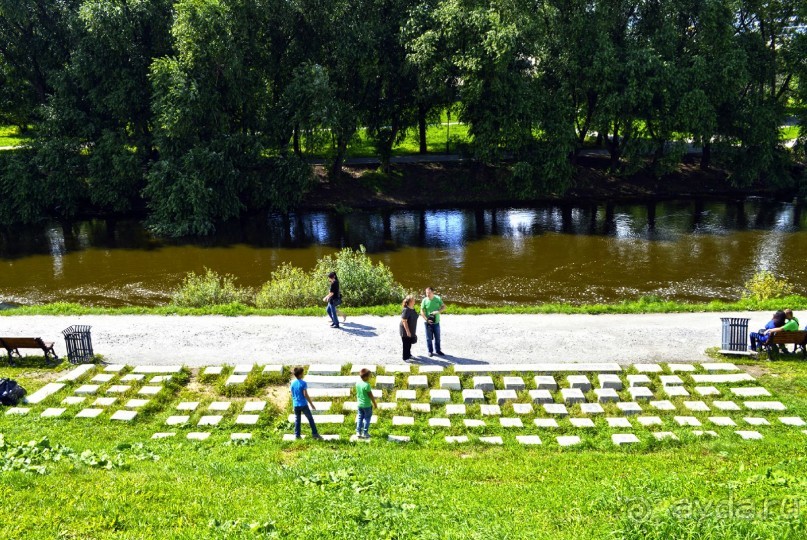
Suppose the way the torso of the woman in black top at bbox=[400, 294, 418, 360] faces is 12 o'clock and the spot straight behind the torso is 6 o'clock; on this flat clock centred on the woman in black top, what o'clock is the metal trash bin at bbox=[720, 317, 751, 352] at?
The metal trash bin is roughly at 12 o'clock from the woman in black top.

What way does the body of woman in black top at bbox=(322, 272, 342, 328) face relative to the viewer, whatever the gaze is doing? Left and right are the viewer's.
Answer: facing to the left of the viewer

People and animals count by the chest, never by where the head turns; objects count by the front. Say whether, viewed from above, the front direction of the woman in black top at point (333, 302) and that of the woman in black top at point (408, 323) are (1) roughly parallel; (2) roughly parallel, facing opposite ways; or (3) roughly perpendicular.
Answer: roughly parallel, facing opposite ways

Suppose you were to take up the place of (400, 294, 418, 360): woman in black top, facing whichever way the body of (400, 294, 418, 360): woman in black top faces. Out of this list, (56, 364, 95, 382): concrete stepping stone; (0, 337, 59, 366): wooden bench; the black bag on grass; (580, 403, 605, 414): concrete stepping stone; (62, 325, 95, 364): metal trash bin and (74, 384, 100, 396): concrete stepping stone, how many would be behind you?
5

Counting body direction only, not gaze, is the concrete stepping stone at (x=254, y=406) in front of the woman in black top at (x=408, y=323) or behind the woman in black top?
behind

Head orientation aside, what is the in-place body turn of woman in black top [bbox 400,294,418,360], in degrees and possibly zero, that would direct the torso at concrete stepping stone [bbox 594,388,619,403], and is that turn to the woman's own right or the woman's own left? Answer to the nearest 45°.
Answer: approximately 45° to the woman's own right

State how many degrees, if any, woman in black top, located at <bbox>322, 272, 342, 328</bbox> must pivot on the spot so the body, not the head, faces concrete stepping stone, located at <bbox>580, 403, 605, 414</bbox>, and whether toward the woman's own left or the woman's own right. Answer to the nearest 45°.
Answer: approximately 135° to the woman's own left

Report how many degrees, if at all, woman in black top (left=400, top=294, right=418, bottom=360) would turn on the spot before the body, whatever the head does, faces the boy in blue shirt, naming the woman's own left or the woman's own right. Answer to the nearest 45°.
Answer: approximately 135° to the woman's own right

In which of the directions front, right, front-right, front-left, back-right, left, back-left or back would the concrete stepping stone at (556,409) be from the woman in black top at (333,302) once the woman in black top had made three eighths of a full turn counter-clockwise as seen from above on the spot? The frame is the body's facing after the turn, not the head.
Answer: front

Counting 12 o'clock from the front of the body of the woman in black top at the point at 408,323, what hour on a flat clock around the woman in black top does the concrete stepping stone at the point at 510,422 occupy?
The concrete stepping stone is roughly at 2 o'clock from the woman in black top.

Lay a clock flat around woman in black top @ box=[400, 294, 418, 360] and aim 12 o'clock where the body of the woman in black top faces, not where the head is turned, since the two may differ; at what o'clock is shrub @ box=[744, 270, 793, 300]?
The shrub is roughly at 11 o'clock from the woman in black top.

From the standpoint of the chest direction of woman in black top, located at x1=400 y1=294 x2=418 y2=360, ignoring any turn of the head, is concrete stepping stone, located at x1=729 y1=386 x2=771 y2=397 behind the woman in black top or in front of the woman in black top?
in front

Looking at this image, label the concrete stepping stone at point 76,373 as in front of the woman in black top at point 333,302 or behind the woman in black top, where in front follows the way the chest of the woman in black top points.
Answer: in front

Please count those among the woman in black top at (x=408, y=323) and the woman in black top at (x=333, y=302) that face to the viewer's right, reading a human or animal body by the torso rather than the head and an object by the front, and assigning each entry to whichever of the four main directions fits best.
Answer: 1

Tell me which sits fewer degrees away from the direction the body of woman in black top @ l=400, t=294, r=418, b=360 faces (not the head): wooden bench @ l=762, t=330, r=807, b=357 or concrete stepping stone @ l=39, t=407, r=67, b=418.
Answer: the wooden bench

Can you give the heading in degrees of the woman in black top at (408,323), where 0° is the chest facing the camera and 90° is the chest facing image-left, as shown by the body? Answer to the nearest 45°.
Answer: approximately 270°

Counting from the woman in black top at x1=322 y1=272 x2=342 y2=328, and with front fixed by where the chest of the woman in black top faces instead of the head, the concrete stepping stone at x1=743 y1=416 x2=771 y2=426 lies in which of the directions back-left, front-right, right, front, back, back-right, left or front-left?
back-left

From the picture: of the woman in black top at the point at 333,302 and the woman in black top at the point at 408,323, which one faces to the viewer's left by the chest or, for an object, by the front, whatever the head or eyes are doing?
the woman in black top at the point at 333,302
